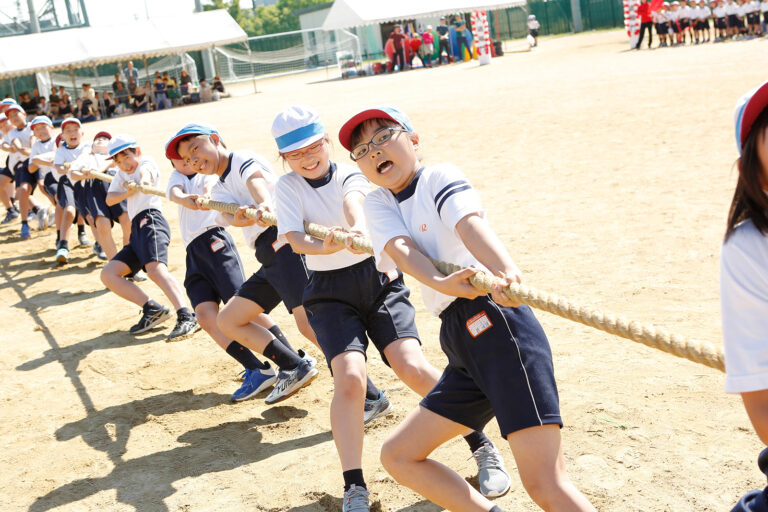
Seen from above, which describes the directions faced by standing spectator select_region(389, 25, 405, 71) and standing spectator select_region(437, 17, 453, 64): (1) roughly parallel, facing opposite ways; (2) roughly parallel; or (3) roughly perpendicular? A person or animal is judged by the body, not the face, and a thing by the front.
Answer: roughly parallel

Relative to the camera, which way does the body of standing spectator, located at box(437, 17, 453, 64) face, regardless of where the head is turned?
toward the camera

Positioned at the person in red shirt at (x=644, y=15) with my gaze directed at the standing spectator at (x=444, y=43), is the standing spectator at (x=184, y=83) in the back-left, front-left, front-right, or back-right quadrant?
front-left

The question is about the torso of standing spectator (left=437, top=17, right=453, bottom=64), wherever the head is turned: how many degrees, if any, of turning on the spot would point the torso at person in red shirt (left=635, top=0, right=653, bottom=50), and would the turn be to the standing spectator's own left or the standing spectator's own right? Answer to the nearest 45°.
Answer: approximately 45° to the standing spectator's own left

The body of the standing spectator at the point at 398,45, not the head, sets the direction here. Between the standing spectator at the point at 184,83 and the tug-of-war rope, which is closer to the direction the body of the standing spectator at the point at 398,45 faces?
the tug-of-war rope

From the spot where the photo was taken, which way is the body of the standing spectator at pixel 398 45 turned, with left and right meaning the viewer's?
facing the viewer

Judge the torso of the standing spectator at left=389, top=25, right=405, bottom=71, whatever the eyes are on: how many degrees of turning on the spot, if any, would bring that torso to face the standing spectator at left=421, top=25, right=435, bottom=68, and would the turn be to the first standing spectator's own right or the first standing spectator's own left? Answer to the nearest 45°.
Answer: approximately 90° to the first standing spectator's own left

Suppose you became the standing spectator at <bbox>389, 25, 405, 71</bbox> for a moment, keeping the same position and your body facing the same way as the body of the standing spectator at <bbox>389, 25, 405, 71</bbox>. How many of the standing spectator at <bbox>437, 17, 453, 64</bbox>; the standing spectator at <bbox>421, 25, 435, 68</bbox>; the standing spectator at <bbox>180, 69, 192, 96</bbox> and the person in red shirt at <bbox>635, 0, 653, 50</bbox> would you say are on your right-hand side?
1

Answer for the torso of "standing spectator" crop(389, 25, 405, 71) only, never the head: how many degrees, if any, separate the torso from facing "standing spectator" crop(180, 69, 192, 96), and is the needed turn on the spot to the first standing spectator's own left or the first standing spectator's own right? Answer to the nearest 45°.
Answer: approximately 90° to the first standing spectator's own right

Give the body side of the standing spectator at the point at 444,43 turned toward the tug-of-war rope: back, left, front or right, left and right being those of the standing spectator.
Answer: front

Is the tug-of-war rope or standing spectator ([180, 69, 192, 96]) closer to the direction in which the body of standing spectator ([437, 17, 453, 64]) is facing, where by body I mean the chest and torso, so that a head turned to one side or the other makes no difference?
the tug-of-war rope
